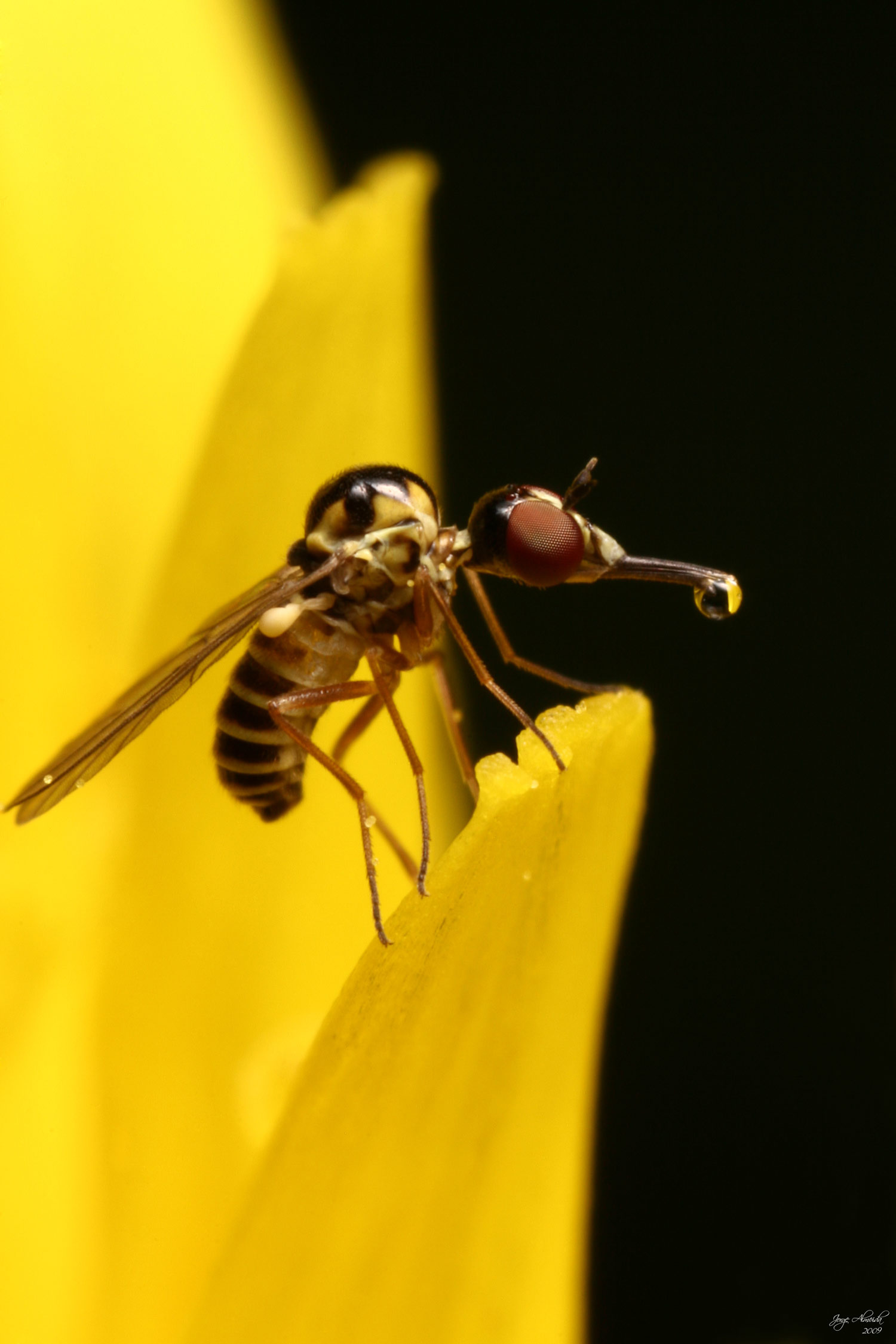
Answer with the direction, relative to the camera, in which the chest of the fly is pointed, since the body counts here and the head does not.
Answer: to the viewer's right
